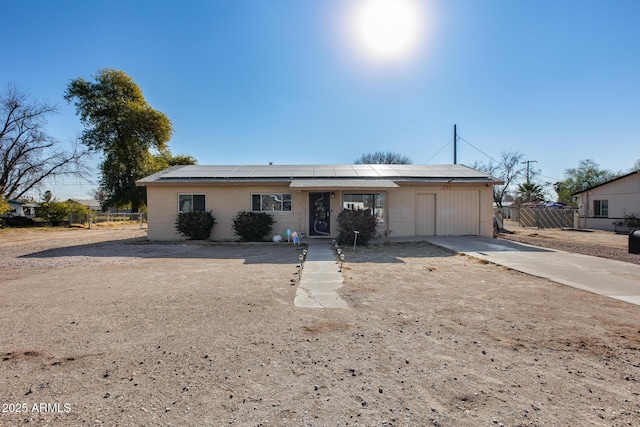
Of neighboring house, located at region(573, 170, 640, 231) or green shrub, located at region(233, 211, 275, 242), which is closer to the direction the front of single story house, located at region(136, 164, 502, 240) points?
the green shrub

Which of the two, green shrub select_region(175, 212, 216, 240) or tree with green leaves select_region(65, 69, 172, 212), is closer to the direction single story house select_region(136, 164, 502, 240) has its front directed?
the green shrub

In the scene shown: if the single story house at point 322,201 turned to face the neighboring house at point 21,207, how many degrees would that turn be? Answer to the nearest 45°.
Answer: approximately 135° to its right

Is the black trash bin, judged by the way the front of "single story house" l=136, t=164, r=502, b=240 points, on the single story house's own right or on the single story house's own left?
on the single story house's own left

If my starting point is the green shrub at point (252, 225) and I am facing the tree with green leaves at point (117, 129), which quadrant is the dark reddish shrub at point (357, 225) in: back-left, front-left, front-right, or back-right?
back-right

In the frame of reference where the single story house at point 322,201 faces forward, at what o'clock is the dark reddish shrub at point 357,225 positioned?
The dark reddish shrub is roughly at 11 o'clock from the single story house.

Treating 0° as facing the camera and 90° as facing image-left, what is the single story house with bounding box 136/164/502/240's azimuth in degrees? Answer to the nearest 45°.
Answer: approximately 0°

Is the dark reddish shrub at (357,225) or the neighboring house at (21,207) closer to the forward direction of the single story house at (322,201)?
the dark reddish shrub

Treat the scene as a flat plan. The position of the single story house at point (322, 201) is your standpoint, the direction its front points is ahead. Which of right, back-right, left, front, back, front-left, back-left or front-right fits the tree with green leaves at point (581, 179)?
back-left

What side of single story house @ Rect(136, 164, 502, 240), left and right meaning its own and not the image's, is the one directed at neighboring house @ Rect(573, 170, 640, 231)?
left

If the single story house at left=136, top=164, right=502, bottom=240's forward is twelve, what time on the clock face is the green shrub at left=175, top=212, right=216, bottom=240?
The green shrub is roughly at 3 o'clock from the single story house.
